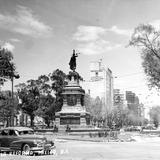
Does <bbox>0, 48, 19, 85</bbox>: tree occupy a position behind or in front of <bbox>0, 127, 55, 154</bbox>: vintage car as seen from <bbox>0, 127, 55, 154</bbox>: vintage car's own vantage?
behind
